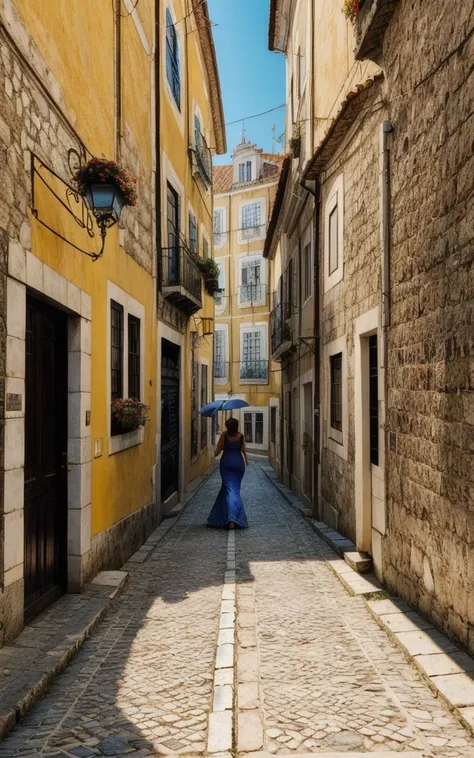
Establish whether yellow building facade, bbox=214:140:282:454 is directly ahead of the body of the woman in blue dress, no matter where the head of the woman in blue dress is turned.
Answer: yes

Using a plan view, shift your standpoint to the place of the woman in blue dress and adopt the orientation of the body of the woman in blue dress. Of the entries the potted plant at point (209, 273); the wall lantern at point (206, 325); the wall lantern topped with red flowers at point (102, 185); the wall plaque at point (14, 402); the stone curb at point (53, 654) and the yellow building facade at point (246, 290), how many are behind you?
3

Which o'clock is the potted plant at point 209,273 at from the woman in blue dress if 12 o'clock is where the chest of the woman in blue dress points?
The potted plant is roughly at 12 o'clock from the woman in blue dress.

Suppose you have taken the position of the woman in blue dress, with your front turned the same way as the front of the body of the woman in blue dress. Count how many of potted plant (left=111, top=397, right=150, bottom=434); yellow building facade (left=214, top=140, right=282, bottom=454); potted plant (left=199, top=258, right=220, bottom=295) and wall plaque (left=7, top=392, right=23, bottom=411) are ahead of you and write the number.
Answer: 2

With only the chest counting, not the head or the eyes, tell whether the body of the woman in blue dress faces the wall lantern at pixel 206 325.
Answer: yes

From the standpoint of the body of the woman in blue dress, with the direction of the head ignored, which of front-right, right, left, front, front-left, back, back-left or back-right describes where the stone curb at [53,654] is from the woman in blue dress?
back

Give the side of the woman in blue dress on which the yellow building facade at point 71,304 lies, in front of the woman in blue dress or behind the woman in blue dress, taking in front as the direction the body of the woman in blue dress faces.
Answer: behind

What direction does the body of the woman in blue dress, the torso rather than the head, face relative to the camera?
away from the camera

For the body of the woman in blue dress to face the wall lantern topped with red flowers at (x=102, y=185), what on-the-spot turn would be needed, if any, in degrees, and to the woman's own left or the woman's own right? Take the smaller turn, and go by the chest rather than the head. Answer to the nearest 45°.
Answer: approximately 180°
